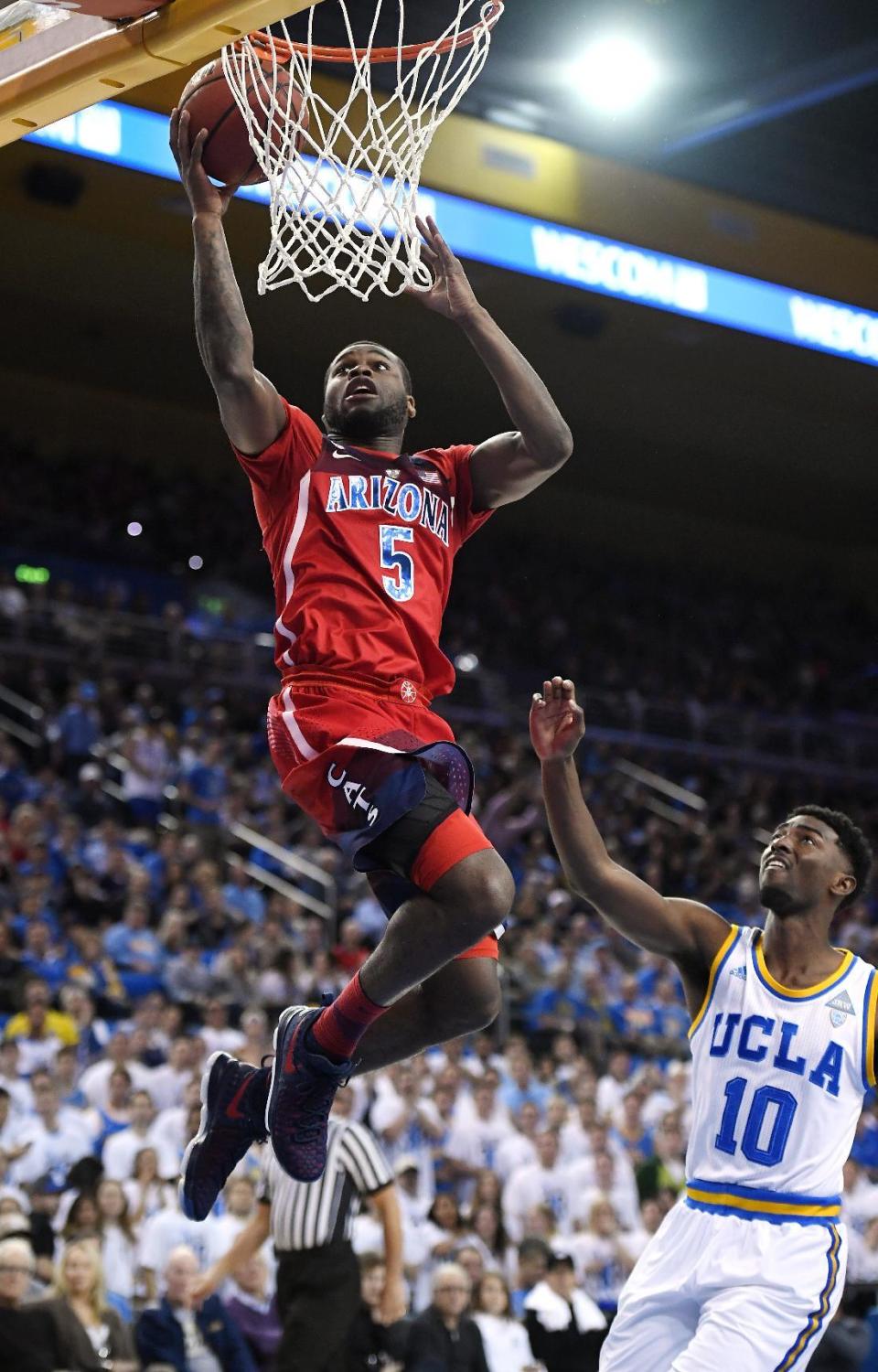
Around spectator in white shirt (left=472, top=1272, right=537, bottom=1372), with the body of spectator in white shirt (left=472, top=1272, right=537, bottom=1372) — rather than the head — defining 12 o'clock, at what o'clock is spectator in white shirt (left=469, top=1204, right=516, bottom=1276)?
spectator in white shirt (left=469, top=1204, right=516, bottom=1276) is roughly at 6 o'clock from spectator in white shirt (left=472, top=1272, right=537, bottom=1372).

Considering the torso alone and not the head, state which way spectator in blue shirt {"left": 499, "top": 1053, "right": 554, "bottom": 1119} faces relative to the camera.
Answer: toward the camera

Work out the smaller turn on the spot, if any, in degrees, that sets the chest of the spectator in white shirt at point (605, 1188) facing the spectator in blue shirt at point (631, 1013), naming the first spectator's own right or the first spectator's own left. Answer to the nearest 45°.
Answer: approximately 180°

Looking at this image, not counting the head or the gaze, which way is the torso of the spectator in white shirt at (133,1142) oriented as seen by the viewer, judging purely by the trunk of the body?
toward the camera

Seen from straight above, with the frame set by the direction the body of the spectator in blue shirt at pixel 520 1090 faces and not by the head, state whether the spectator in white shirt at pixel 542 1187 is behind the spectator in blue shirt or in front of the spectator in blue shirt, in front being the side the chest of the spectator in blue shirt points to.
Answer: in front

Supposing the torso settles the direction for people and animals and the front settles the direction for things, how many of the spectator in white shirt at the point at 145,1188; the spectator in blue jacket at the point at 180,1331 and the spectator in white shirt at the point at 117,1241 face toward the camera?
3
